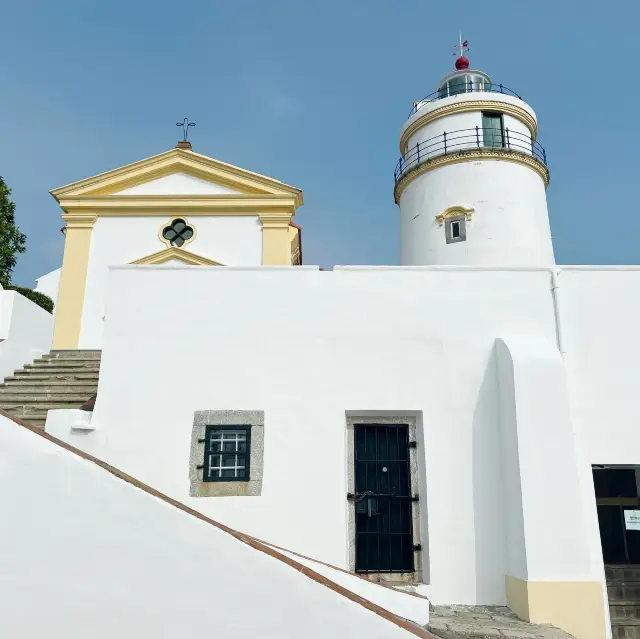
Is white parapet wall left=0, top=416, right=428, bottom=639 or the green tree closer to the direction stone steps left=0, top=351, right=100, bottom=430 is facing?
the white parapet wall

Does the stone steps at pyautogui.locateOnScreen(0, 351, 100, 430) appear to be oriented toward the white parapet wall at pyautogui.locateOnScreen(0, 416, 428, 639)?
yes

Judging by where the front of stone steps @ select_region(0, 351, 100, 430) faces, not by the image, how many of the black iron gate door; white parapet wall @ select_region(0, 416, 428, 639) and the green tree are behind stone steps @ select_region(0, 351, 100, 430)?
1

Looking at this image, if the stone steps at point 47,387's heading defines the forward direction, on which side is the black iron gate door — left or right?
on its left

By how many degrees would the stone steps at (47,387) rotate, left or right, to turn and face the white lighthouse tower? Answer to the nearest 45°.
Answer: approximately 90° to its left

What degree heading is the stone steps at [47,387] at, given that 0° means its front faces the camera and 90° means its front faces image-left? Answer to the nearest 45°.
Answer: approximately 0°

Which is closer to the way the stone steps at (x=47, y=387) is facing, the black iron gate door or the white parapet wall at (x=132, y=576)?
the white parapet wall

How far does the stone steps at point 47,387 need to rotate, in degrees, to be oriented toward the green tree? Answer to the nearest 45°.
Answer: approximately 180°
